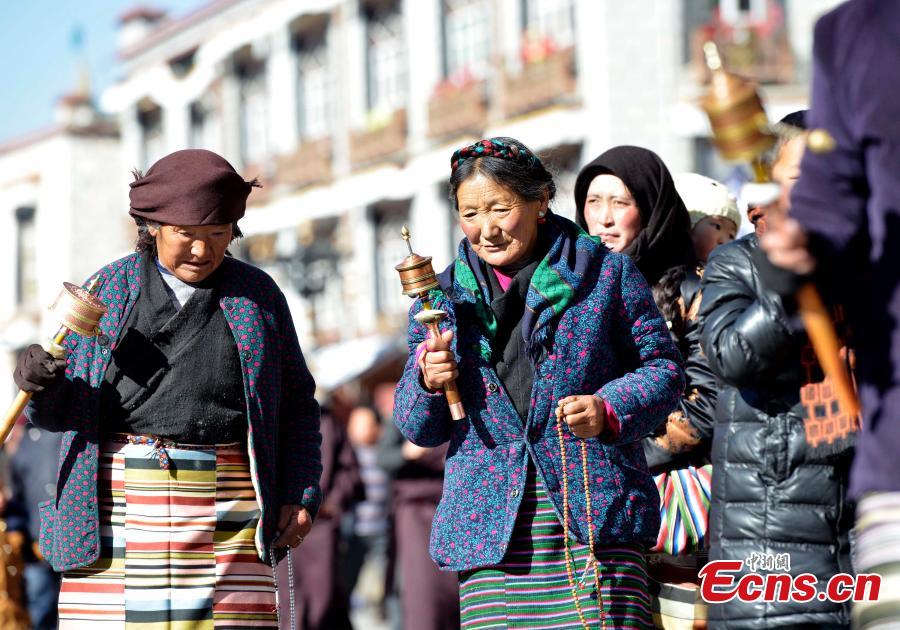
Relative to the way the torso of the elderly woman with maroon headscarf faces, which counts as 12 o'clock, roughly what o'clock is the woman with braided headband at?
The woman with braided headband is roughly at 10 o'clock from the elderly woman with maroon headscarf.

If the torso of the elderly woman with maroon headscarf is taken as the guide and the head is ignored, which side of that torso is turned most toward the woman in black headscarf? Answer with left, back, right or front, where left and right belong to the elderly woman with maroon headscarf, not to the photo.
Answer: left

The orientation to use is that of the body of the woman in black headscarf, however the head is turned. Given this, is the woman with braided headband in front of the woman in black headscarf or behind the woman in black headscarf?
in front
